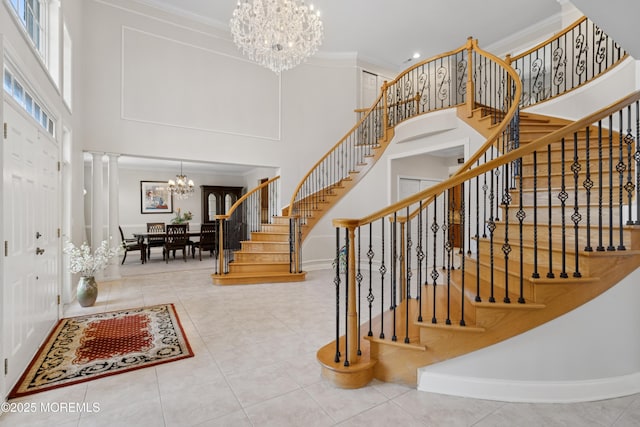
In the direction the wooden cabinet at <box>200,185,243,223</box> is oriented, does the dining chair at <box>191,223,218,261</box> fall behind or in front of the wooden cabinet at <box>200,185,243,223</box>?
in front

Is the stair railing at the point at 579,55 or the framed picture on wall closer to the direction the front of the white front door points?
the stair railing

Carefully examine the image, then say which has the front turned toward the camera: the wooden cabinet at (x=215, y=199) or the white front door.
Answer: the wooden cabinet

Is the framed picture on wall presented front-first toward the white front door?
yes

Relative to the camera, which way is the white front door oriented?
to the viewer's right

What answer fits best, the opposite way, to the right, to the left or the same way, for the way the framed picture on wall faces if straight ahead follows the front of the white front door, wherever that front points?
to the right

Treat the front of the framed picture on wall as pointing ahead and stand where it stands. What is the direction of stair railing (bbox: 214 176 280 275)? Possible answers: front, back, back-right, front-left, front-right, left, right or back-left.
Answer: front-left

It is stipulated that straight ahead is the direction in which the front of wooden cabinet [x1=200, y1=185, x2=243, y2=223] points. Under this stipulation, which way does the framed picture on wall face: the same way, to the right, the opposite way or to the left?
the same way

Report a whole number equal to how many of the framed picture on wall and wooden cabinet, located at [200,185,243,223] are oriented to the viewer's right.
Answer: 0

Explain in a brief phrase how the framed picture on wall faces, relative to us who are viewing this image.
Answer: facing the viewer

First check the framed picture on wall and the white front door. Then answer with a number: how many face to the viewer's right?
1

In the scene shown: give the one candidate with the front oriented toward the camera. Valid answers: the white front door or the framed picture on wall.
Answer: the framed picture on wall

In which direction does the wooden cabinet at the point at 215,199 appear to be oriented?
toward the camera

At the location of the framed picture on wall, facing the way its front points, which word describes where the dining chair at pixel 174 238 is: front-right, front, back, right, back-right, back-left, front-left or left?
front

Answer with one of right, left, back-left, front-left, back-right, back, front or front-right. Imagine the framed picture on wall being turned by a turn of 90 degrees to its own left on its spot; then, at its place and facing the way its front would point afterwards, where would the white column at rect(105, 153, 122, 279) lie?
right
